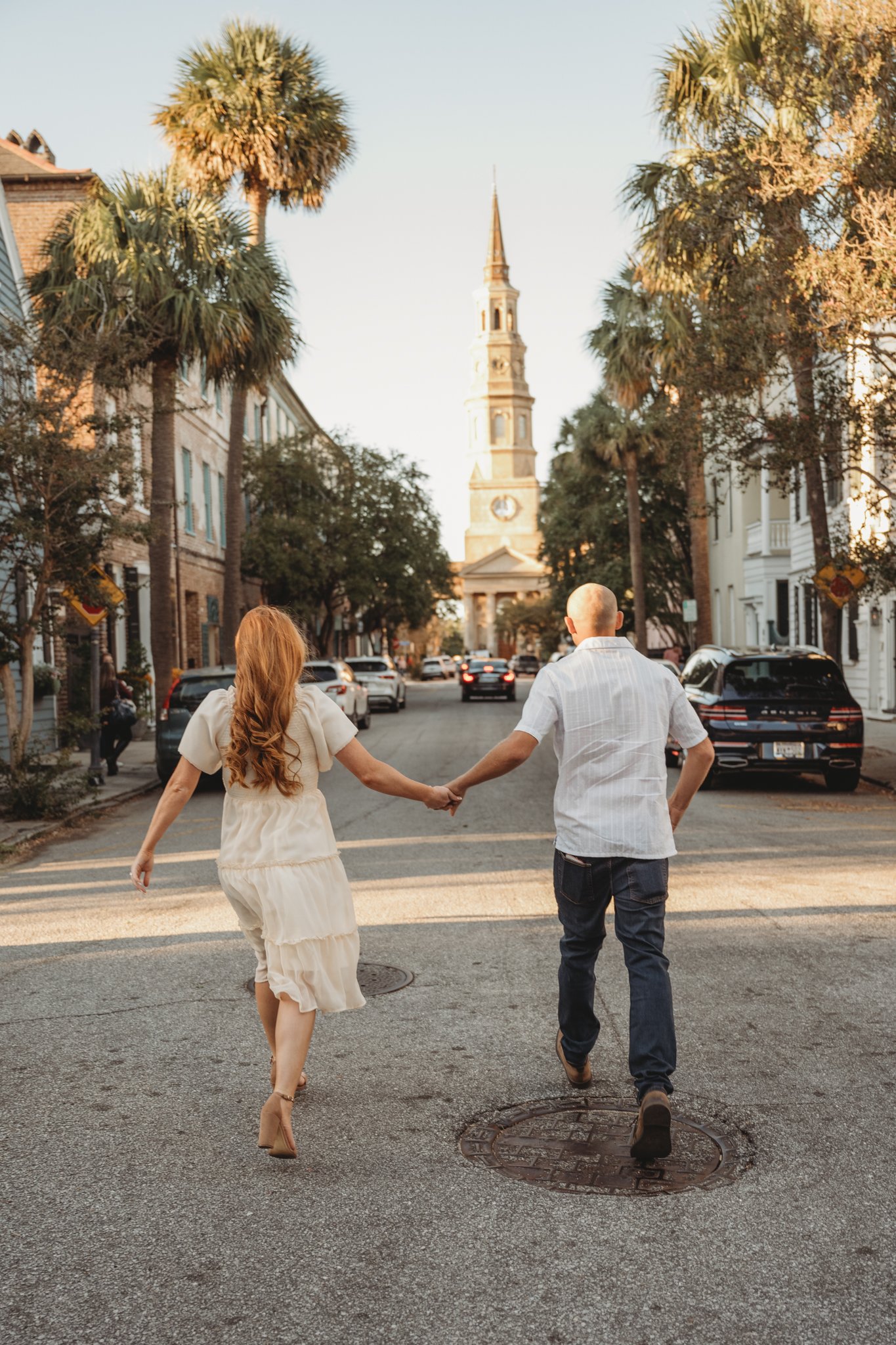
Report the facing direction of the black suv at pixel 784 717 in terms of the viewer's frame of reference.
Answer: facing away from the viewer

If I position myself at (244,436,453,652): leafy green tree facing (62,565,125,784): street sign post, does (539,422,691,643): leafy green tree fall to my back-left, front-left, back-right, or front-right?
back-left

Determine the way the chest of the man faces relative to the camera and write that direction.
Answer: away from the camera

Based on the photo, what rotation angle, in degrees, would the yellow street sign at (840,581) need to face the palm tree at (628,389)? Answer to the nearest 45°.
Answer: approximately 180°

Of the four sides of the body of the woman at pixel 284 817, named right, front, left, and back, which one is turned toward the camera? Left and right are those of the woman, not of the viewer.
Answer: back

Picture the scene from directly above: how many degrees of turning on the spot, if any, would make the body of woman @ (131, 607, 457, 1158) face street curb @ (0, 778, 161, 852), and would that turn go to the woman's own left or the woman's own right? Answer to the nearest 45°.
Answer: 0° — they already face it

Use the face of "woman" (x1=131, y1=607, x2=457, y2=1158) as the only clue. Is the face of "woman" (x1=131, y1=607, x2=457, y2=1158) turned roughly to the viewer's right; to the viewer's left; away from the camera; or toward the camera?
away from the camera

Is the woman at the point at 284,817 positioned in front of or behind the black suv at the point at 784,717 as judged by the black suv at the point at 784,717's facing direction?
behind

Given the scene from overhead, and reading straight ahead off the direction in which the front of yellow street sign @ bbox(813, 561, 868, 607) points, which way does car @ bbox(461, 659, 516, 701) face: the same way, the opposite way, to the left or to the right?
the opposite way

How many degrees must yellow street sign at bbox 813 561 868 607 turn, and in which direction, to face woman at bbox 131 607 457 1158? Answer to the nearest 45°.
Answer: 0° — it already faces them

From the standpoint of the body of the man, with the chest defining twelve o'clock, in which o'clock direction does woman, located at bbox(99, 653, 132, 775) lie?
The woman is roughly at 11 o'clock from the man.

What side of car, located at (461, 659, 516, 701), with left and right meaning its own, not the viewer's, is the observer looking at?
back

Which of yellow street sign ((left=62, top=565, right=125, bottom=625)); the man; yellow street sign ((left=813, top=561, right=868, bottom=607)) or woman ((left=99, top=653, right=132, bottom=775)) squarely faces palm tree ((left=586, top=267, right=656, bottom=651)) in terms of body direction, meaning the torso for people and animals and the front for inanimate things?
the man
